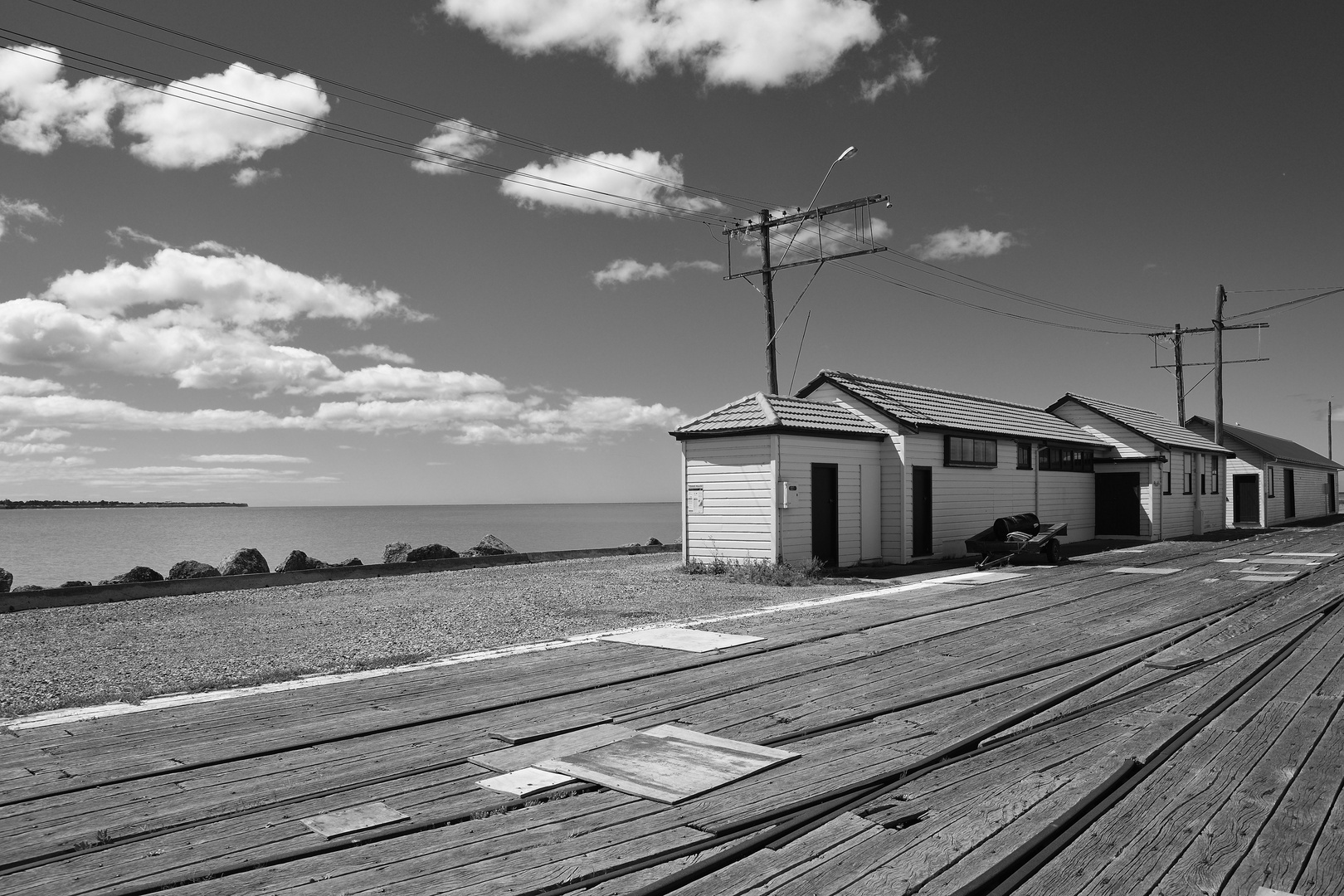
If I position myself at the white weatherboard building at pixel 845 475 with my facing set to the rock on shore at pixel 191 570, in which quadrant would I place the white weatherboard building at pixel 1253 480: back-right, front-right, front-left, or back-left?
back-right

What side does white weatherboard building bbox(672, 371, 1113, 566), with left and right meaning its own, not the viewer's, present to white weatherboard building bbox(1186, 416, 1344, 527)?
left

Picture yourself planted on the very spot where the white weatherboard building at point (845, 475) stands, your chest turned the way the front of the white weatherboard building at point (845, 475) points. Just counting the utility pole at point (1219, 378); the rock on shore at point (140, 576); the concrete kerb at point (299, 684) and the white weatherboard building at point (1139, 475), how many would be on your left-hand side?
2

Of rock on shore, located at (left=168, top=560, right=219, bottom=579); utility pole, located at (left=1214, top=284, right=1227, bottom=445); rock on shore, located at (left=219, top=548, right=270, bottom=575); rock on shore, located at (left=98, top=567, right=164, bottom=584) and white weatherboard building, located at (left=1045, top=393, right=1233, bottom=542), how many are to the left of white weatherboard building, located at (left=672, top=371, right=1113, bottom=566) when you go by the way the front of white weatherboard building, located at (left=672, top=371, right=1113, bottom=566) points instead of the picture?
2

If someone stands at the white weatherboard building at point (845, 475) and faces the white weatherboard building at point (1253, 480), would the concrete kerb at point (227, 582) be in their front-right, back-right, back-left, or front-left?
back-left

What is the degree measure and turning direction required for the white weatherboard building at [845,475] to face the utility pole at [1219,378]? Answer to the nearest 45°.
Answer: approximately 90° to its left

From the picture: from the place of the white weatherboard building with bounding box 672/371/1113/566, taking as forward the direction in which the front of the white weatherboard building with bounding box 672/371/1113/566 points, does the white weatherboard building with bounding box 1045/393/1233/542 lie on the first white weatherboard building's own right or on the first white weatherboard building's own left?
on the first white weatherboard building's own left

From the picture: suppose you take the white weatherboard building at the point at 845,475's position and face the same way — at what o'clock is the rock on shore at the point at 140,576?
The rock on shore is roughly at 4 o'clock from the white weatherboard building.

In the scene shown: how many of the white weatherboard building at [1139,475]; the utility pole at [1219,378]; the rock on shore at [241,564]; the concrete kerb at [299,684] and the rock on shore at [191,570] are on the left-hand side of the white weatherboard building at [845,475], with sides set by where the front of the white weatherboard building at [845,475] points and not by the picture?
2

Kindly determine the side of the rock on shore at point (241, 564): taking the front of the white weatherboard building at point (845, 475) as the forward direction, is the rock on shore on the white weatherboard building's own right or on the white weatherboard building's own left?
on the white weatherboard building's own right

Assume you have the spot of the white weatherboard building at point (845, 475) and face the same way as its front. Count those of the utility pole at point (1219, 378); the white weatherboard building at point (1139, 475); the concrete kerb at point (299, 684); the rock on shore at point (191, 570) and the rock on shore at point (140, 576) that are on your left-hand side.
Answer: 2

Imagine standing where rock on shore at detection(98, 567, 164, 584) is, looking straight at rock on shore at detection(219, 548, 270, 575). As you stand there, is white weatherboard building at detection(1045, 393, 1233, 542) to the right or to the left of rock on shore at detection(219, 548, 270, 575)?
right

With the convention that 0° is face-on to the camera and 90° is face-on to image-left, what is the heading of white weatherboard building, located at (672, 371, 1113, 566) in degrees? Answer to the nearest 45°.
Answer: approximately 315°

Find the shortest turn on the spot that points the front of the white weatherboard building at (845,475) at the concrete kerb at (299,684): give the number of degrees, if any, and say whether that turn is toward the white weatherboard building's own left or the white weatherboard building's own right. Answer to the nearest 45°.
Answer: approximately 45° to the white weatherboard building's own right

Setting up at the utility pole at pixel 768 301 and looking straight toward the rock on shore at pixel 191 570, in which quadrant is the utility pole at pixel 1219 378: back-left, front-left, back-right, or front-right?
back-right

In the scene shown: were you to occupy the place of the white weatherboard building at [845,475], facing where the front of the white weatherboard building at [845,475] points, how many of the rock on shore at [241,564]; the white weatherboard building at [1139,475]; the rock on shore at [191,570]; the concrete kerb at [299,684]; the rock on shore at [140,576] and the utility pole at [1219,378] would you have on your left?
2
